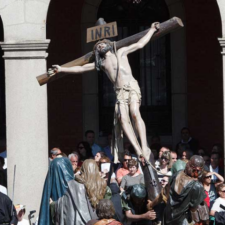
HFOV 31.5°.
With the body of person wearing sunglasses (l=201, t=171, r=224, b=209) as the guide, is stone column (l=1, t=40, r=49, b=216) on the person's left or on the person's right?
on the person's right

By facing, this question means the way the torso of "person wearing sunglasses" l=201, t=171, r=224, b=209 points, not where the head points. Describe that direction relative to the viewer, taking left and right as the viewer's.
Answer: facing the viewer

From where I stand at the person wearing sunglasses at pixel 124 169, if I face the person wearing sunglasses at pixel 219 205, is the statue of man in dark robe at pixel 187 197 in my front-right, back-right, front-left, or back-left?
front-right

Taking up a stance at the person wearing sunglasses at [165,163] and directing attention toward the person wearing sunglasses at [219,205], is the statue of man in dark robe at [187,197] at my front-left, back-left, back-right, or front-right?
front-right

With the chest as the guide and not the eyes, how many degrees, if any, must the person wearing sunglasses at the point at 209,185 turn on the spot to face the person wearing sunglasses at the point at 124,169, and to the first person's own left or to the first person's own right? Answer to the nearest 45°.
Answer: approximately 90° to the first person's own right

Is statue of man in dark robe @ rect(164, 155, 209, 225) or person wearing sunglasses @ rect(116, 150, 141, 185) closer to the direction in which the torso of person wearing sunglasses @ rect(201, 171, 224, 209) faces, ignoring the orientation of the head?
the statue of man in dark robe
